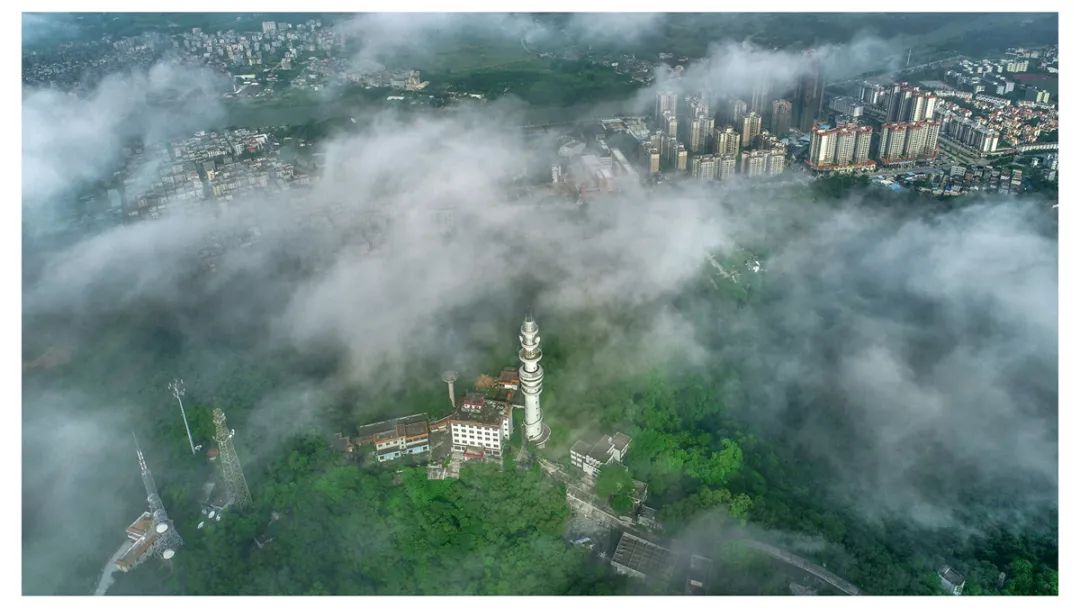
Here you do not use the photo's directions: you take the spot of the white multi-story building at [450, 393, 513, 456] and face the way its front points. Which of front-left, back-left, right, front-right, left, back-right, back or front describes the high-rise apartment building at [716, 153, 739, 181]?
back-left

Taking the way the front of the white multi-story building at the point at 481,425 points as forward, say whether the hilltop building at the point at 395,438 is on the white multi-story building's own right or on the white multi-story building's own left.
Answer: on the white multi-story building's own right

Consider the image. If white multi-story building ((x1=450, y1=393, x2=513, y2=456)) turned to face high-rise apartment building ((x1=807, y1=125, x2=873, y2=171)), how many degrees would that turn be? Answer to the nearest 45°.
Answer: approximately 135° to its left

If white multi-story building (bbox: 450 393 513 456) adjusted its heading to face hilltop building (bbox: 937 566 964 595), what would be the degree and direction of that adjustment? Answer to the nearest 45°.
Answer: approximately 45° to its left

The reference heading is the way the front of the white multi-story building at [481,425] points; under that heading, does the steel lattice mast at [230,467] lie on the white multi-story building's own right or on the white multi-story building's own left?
on the white multi-story building's own right

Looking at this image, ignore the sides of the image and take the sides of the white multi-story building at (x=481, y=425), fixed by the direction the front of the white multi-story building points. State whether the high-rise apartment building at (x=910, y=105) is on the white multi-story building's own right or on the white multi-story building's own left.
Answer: on the white multi-story building's own left

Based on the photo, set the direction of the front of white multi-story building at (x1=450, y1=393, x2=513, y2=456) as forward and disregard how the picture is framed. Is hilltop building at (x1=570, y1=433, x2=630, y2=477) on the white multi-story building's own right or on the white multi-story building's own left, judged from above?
on the white multi-story building's own left

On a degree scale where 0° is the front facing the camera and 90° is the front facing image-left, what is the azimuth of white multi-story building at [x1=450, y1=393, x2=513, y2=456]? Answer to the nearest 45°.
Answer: approximately 0°

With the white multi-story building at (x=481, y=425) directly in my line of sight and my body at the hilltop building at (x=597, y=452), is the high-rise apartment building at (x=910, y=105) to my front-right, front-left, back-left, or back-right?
back-right

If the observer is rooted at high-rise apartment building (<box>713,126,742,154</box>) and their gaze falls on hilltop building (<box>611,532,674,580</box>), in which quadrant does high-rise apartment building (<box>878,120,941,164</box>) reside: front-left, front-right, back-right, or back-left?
back-left

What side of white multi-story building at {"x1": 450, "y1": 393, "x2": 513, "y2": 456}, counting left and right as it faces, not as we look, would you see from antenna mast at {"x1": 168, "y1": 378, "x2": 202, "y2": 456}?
right

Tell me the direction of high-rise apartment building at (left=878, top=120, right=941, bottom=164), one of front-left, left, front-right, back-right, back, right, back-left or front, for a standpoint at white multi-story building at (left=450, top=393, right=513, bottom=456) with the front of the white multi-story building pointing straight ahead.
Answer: back-left

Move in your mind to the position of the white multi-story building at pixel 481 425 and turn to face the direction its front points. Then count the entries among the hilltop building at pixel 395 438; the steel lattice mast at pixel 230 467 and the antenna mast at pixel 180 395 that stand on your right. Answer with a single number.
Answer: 3

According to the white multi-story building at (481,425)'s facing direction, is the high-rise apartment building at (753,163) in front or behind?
behind

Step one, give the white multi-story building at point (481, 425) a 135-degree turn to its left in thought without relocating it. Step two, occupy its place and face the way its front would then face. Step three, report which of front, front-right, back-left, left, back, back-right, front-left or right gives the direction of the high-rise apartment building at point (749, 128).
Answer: front

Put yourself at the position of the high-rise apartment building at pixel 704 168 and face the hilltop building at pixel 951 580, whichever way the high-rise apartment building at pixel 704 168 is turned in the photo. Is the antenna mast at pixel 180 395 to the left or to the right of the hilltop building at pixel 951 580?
right

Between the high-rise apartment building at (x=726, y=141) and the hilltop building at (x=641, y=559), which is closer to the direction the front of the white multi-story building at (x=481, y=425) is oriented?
the hilltop building
